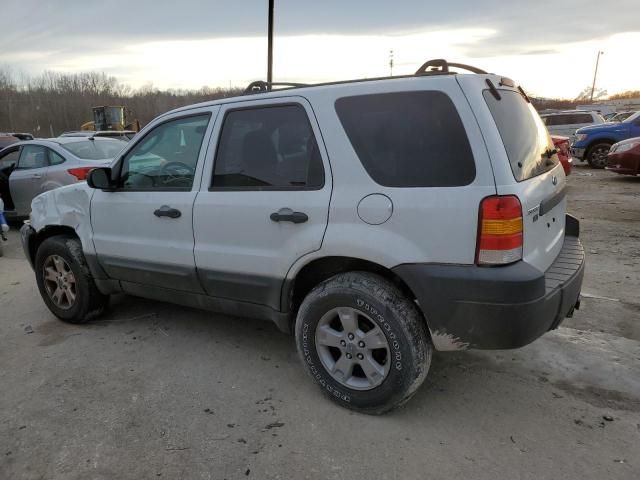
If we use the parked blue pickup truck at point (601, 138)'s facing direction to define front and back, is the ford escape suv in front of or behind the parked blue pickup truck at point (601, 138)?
in front

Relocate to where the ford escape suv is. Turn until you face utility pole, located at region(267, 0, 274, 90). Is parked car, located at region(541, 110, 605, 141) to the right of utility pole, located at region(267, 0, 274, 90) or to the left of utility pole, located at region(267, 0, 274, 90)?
right

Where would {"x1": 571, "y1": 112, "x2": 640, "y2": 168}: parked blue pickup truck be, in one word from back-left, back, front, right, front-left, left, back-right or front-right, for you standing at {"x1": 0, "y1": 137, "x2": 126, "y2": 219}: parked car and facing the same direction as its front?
back-right

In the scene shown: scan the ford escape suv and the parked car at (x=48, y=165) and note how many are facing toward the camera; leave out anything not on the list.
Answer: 0

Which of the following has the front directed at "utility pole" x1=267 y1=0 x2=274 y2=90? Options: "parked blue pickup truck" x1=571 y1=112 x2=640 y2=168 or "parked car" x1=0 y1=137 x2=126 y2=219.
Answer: "parked blue pickup truck" x1=571 y1=112 x2=640 y2=168

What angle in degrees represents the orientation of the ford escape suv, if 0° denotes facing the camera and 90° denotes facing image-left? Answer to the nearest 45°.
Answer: approximately 135°

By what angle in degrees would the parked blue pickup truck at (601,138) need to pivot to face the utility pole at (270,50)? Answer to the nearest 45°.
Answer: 0° — it already faces it

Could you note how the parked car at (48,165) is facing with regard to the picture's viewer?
facing away from the viewer and to the left of the viewer

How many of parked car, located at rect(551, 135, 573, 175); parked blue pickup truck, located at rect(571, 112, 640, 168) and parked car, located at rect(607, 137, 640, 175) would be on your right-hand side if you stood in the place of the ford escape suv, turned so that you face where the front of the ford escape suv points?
3

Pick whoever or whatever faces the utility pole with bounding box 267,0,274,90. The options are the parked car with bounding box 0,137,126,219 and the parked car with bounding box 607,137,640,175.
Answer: the parked car with bounding box 607,137,640,175

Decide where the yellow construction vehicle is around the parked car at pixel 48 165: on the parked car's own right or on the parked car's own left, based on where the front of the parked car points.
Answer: on the parked car's own right

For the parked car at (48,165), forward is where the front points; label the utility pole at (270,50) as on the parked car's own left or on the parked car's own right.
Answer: on the parked car's own right

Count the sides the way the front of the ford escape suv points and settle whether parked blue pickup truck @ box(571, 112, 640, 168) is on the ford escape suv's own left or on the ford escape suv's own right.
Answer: on the ford escape suv's own right
